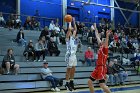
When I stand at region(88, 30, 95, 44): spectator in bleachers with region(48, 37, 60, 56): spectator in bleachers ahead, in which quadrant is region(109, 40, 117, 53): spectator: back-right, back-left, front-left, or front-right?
back-left

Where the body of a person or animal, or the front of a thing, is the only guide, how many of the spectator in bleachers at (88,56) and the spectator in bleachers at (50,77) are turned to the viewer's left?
0

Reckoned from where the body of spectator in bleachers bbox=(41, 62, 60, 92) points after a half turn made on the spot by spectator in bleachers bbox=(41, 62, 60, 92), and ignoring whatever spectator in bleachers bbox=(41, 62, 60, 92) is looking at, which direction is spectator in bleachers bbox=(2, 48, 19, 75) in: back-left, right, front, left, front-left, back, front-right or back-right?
front-left

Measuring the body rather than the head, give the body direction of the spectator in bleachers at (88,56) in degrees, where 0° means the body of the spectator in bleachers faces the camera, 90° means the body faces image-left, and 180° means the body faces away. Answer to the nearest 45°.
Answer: approximately 0°

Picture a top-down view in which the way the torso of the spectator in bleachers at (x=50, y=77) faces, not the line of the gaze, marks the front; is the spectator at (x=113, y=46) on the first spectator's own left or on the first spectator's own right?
on the first spectator's own left

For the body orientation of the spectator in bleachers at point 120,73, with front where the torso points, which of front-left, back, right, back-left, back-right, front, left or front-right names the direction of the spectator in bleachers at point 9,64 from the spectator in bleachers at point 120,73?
right

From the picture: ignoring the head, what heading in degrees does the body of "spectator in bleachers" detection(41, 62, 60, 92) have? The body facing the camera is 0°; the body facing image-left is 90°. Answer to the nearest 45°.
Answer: approximately 315°

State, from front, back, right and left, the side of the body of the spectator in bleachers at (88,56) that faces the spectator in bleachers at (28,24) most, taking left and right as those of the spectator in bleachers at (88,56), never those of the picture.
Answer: right
